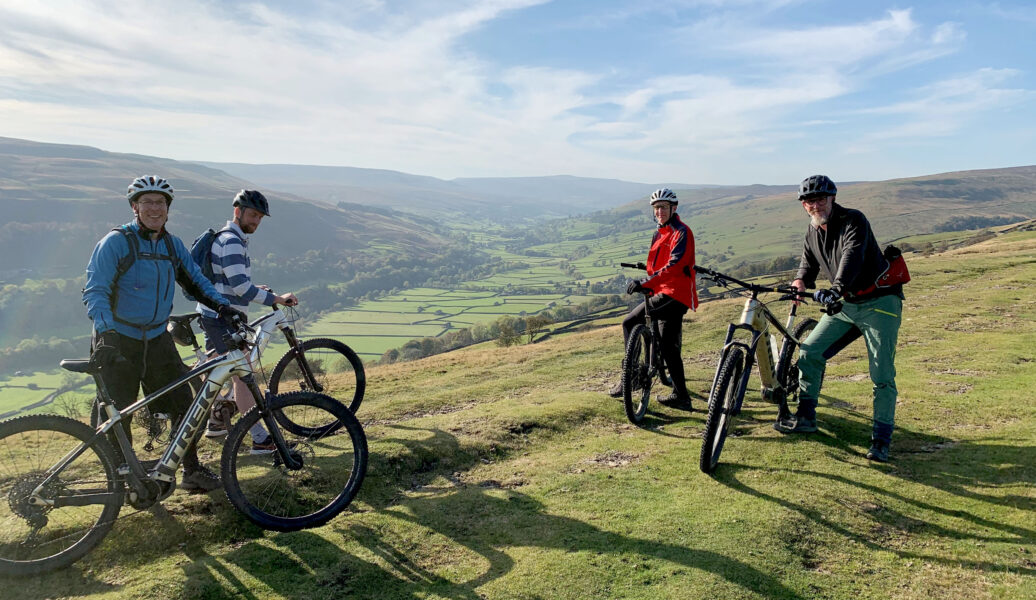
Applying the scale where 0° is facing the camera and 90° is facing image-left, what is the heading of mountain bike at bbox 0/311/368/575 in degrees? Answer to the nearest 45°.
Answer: approximately 270°

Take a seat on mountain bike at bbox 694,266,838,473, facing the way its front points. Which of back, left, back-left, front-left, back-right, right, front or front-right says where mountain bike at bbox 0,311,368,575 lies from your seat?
front

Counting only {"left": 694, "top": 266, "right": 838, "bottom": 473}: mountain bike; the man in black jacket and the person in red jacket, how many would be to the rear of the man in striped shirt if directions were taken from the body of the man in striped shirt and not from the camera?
0

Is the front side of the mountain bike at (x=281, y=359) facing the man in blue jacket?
no

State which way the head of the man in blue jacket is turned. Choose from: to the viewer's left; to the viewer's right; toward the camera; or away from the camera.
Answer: toward the camera

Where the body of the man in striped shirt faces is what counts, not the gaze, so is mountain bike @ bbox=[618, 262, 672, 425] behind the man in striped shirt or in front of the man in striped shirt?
in front

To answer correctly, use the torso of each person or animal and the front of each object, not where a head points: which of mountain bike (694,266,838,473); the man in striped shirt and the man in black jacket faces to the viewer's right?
the man in striped shirt

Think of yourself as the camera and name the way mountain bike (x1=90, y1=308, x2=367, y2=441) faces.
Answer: facing to the right of the viewer

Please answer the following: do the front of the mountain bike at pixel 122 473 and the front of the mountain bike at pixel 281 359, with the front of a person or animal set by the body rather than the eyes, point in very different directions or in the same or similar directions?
same or similar directions

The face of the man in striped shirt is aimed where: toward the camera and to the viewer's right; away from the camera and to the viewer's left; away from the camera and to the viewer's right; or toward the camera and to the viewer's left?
toward the camera and to the viewer's right

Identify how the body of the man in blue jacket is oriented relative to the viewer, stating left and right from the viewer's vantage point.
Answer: facing the viewer and to the right of the viewer

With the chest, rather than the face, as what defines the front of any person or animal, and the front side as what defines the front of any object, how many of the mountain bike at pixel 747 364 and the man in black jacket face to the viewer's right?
0

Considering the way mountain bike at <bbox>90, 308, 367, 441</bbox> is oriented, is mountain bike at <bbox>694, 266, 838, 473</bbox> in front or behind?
in front

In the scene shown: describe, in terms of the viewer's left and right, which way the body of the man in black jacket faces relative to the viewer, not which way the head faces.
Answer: facing the viewer and to the left of the viewer
